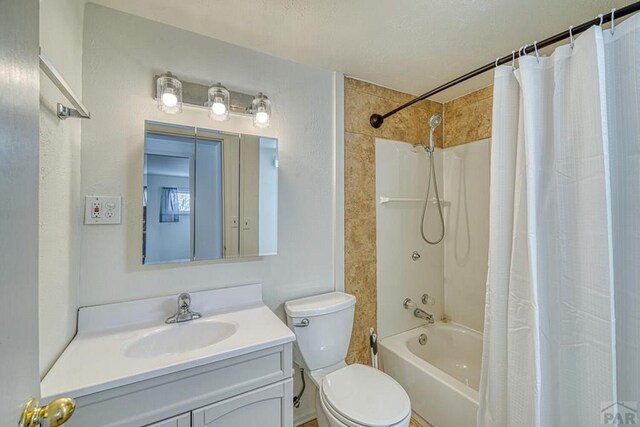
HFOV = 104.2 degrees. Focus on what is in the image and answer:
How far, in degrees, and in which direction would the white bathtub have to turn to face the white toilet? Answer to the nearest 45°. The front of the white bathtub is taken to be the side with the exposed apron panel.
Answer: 0° — it already faces it

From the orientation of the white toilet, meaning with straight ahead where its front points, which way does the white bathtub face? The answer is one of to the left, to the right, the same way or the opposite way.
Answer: to the right

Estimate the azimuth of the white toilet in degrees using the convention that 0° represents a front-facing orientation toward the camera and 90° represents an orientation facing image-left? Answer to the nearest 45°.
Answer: approximately 315°

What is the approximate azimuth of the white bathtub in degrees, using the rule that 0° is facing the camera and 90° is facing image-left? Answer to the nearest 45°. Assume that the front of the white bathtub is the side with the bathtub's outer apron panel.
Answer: approximately 45°
